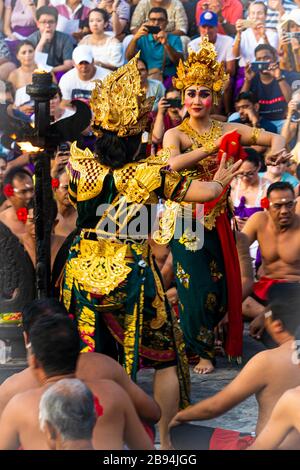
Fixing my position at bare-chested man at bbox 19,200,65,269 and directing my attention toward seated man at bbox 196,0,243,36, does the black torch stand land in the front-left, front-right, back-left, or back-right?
back-right

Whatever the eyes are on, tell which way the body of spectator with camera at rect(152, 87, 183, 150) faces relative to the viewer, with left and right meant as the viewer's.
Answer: facing the viewer

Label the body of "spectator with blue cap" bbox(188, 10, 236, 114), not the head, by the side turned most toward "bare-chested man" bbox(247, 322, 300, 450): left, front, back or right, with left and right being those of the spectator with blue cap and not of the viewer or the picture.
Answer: front

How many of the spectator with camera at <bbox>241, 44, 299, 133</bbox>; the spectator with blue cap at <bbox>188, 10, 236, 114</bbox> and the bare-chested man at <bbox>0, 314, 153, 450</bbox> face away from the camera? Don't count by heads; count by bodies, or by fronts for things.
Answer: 1

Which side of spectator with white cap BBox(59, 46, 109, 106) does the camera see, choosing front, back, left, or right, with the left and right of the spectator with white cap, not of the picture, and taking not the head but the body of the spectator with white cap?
front

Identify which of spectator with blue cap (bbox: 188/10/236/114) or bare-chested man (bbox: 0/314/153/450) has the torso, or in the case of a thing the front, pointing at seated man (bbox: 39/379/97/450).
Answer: the spectator with blue cap

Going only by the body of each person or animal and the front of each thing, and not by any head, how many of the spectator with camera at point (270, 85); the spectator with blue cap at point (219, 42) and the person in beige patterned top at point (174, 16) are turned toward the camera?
3

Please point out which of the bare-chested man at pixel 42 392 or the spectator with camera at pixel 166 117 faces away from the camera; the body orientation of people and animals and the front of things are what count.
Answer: the bare-chested man

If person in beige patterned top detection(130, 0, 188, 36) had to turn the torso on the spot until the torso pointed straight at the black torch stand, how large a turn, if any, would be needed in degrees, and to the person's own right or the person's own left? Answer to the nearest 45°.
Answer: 0° — they already face it

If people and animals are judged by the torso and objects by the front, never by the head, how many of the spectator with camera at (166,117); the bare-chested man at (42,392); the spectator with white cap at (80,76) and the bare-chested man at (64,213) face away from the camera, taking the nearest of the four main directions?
1

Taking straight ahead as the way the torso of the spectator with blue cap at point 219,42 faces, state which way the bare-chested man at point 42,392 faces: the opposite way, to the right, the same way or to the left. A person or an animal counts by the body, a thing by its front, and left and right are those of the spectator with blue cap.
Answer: the opposite way

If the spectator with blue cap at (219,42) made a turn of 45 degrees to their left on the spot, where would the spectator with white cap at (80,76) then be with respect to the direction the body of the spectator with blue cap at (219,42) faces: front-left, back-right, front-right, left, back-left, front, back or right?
back-right

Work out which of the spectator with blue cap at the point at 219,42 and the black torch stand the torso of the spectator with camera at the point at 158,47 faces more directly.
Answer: the black torch stand

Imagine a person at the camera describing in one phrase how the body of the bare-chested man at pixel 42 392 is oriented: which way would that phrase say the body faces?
away from the camera

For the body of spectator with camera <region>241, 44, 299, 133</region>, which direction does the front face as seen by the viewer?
toward the camera

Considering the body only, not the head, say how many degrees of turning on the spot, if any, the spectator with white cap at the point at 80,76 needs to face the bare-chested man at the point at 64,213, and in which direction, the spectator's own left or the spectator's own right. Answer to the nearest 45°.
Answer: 0° — they already face them
